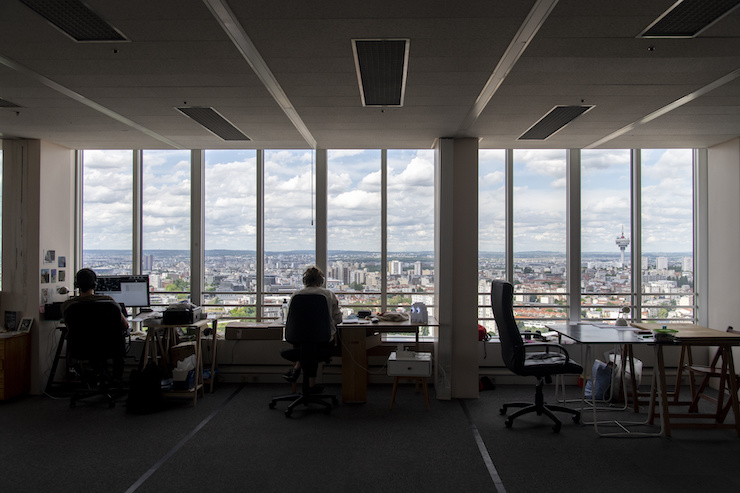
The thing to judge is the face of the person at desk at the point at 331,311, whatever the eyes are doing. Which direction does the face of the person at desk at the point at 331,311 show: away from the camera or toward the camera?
away from the camera

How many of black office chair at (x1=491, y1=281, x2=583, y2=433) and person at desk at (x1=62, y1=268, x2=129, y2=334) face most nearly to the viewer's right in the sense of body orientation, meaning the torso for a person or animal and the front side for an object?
1

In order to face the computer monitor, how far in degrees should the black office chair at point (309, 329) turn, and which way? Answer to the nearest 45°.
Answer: approximately 45° to its left

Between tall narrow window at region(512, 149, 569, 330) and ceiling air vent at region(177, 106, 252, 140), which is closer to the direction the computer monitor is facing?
the ceiling air vent

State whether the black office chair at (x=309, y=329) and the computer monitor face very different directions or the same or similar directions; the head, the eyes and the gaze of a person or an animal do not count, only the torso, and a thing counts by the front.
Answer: very different directions

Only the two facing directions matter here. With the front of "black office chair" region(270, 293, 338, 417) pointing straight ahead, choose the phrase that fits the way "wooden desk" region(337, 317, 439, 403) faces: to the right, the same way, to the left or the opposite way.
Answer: the opposite way

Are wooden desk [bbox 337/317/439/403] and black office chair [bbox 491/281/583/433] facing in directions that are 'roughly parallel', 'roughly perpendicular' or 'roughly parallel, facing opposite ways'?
roughly perpendicular

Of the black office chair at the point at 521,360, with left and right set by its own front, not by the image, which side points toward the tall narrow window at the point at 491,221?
left

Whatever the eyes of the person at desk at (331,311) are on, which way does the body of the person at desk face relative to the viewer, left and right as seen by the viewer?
facing away from the viewer

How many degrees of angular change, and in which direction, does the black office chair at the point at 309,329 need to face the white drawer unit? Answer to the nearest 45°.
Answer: approximately 90° to its right

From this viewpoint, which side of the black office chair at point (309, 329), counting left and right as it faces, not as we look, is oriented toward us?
back

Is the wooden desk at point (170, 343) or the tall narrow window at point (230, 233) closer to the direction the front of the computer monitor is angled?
the wooden desk

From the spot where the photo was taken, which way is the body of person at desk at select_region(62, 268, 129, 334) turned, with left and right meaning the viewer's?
facing away from the viewer
